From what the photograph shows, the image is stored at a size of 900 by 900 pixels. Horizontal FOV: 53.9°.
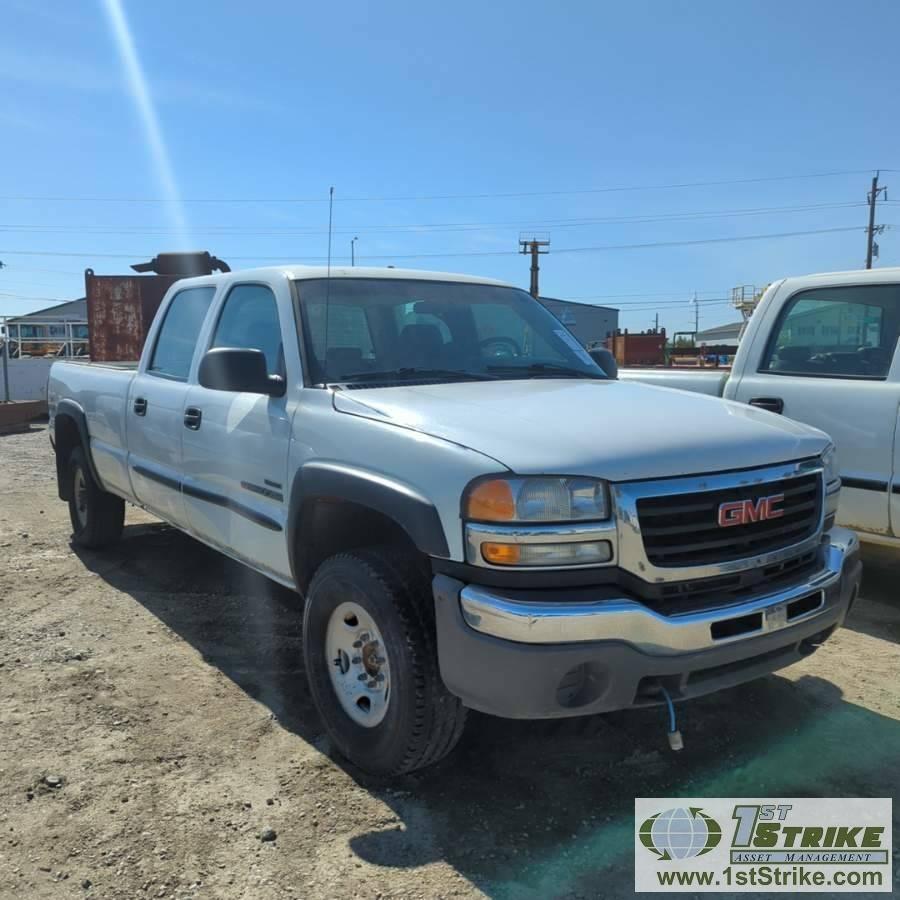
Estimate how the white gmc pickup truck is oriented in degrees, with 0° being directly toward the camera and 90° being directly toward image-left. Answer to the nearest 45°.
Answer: approximately 315°

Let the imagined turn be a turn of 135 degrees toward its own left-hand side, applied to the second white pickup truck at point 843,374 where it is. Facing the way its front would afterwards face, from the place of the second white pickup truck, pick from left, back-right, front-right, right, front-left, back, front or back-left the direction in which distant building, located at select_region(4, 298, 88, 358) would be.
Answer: front

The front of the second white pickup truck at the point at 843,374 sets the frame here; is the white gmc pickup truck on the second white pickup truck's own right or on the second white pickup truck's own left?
on the second white pickup truck's own right

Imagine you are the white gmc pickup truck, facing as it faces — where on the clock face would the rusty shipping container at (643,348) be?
The rusty shipping container is roughly at 8 o'clock from the white gmc pickup truck.

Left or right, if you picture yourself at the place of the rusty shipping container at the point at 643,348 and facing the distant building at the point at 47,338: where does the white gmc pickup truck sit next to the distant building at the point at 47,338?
left

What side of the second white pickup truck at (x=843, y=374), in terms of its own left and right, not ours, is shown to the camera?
right

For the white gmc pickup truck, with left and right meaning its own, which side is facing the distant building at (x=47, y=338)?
back
